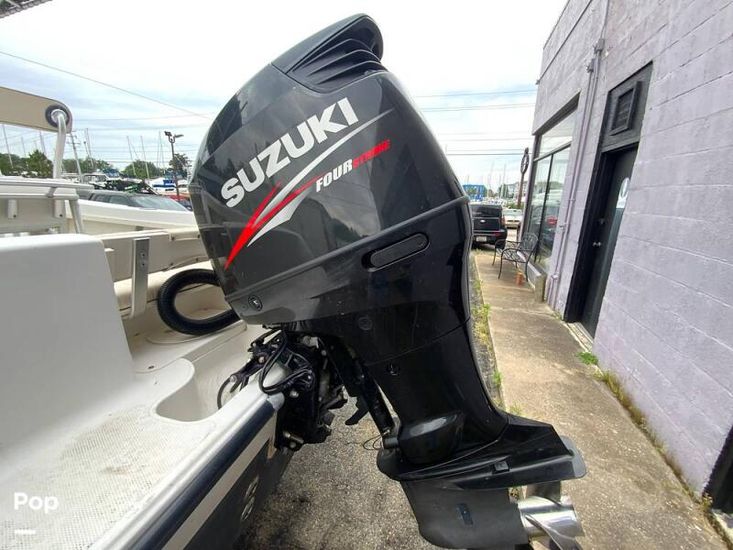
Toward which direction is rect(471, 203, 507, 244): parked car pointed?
away from the camera

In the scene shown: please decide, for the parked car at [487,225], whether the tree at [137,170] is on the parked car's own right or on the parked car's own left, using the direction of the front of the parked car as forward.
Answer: on the parked car's own left

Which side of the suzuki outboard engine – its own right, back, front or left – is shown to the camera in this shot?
left

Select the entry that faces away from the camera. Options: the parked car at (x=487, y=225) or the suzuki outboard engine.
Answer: the parked car

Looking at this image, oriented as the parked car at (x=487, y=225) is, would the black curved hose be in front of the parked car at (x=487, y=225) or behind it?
behind

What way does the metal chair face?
to the viewer's left

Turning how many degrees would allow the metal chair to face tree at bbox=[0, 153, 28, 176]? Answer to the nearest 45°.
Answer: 0° — it already faces it

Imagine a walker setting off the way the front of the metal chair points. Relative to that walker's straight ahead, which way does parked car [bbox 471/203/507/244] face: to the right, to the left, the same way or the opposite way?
to the right

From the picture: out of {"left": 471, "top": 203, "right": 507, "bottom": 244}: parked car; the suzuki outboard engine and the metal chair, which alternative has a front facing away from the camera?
the parked car

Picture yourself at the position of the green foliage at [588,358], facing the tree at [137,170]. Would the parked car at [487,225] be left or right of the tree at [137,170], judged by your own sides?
right

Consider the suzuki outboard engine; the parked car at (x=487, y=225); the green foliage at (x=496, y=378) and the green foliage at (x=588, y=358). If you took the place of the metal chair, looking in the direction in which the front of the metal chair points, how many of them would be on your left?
3

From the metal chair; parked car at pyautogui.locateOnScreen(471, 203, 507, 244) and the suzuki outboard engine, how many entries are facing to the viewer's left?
2
